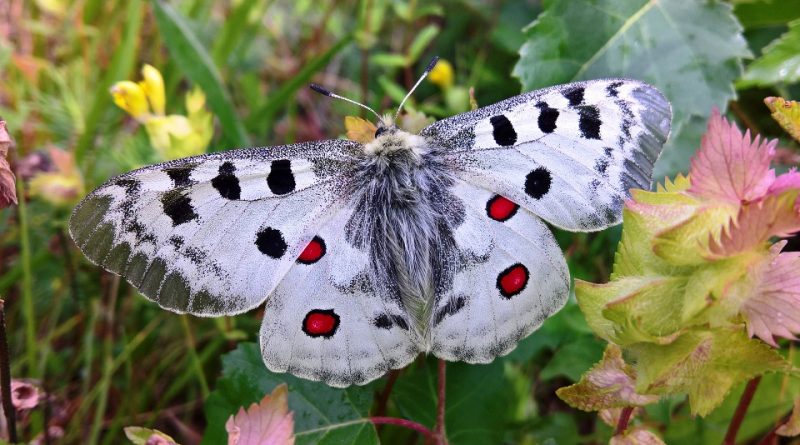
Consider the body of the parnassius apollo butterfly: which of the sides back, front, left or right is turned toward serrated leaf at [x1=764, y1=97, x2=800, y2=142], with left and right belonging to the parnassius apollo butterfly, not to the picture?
right

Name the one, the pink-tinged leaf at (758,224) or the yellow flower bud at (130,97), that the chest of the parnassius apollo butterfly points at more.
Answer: the yellow flower bud

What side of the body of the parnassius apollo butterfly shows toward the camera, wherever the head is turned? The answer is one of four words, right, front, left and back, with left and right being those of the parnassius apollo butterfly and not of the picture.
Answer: back

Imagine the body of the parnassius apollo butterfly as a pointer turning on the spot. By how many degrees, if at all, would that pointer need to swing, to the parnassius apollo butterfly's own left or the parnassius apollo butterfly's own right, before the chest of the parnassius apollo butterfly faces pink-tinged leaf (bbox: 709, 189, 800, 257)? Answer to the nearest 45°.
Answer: approximately 135° to the parnassius apollo butterfly's own right

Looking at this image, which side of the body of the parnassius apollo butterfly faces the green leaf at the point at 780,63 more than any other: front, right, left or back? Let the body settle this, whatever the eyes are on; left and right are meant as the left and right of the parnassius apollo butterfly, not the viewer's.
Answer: right

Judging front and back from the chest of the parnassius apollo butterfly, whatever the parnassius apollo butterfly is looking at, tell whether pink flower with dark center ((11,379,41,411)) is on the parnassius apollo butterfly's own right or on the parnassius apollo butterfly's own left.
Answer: on the parnassius apollo butterfly's own left
